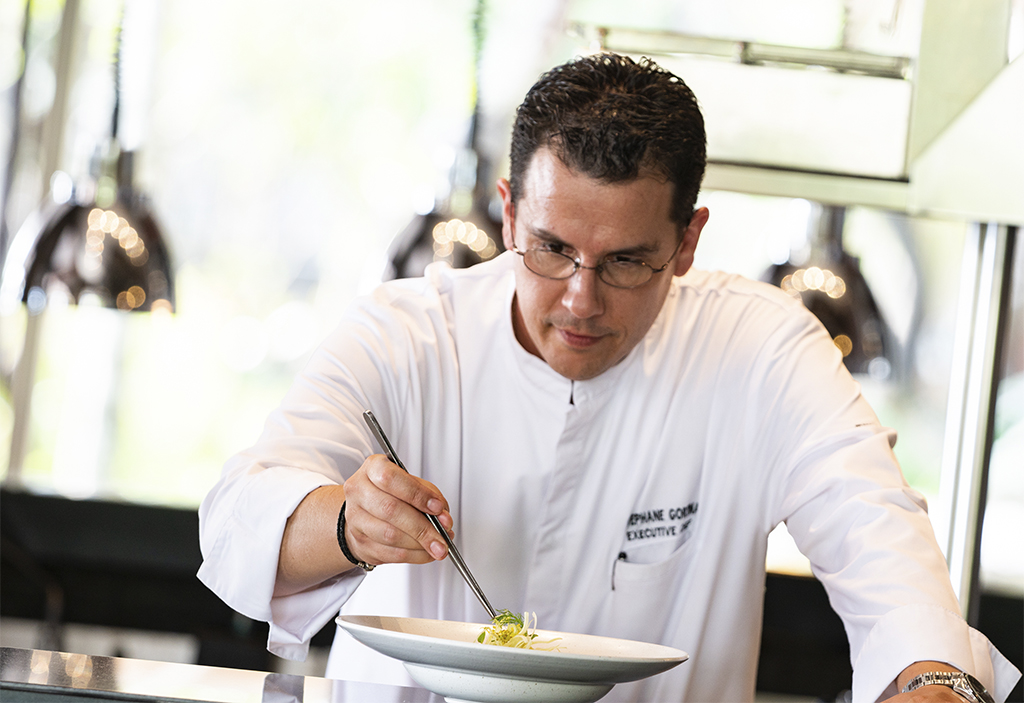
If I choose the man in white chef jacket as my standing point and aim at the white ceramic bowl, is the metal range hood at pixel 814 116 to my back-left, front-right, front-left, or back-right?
back-left

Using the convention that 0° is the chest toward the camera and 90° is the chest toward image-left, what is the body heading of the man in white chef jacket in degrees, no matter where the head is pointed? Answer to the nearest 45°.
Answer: approximately 0°

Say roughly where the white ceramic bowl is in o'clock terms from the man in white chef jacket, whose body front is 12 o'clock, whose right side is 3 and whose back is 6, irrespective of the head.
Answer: The white ceramic bowl is roughly at 12 o'clock from the man in white chef jacket.
